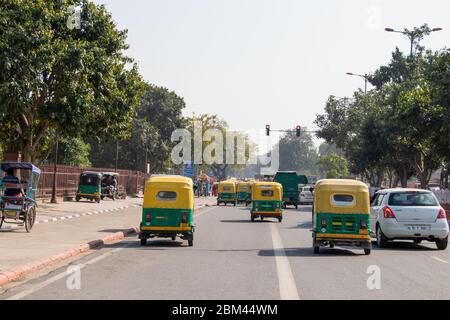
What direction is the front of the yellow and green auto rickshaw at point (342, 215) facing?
away from the camera

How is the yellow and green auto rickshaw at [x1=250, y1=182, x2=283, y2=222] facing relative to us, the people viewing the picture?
facing away from the viewer

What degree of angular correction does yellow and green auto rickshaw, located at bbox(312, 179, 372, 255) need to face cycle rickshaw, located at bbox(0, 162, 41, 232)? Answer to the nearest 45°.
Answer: approximately 90° to its left

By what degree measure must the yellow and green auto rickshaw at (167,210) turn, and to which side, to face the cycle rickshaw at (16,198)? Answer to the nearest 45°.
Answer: approximately 45° to its left

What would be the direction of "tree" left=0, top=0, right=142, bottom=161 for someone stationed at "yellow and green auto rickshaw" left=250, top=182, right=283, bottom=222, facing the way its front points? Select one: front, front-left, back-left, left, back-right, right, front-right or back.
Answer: left

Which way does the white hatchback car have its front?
away from the camera

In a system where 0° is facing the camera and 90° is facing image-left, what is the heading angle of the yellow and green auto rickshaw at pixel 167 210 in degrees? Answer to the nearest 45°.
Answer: approximately 180°

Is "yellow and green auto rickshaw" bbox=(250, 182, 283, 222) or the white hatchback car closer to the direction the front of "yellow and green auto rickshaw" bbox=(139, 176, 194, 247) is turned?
the yellow and green auto rickshaw

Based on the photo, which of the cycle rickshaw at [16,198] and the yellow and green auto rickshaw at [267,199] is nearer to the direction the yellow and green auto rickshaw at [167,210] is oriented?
the yellow and green auto rickshaw

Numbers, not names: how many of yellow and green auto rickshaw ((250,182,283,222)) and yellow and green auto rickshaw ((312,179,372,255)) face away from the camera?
2
